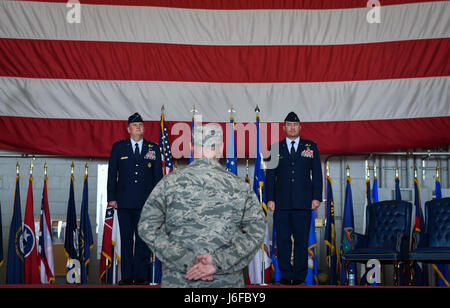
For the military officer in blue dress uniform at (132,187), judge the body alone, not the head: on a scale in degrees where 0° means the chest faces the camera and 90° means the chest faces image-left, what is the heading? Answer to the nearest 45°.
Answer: approximately 0°

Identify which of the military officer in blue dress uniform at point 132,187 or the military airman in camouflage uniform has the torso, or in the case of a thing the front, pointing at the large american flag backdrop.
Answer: the military airman in camouflage uniform

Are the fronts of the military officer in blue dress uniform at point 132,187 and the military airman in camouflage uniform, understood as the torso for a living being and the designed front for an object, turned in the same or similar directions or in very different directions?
very different directions

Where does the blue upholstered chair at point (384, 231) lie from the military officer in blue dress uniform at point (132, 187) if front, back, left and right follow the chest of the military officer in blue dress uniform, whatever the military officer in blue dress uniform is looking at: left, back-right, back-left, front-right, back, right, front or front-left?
left

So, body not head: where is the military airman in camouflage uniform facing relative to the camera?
away from the camera

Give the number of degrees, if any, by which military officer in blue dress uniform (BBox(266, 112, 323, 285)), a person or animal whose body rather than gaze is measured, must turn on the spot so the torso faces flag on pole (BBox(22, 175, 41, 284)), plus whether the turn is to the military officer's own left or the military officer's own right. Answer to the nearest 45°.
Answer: approximately 90° to the military officer's own right

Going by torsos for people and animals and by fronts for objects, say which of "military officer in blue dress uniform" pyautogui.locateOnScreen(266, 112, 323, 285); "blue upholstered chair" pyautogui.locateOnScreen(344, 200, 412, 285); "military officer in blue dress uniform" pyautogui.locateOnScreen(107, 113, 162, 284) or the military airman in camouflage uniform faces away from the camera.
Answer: the military airman in camouflage uniform

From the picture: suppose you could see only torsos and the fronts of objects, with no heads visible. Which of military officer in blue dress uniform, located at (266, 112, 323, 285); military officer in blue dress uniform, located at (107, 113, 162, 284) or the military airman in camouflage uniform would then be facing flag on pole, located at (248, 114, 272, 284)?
the military airman in camouflage uniform

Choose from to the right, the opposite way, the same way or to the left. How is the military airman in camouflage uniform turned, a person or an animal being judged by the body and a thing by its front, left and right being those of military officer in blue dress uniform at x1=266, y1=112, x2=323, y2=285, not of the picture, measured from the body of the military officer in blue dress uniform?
the opposite way

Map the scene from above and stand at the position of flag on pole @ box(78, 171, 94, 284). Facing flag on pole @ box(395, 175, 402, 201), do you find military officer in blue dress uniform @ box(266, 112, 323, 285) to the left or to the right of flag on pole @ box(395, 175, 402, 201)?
right

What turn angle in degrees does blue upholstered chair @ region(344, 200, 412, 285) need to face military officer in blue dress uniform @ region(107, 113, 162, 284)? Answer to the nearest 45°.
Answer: approximately 45° to its right

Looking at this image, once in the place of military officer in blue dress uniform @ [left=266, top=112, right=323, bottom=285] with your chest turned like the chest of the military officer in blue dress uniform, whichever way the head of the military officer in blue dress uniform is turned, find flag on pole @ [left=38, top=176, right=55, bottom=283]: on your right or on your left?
on your right

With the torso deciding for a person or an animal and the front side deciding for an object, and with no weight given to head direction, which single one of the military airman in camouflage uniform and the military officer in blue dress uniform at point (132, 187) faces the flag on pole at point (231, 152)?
the military airman in camouflage uniform

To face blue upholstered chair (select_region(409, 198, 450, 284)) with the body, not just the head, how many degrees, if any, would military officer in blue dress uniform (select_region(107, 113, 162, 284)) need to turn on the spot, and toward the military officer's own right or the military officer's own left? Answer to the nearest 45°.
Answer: approximately 90° to the military officer's own left

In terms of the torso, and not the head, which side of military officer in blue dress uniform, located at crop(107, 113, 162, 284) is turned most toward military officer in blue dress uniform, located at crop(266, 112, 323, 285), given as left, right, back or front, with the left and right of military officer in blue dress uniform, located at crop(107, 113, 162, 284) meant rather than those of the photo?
left

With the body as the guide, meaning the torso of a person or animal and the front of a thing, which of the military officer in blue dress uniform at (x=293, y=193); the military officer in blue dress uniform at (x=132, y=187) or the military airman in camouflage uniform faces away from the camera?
the military airman in camouflage uniform

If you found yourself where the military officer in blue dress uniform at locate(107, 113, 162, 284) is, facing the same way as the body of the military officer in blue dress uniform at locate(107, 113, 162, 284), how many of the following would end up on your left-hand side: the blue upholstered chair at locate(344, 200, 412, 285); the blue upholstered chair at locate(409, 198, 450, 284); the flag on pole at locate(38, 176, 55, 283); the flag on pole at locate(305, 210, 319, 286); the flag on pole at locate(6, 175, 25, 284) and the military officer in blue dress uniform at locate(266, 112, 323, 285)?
4
